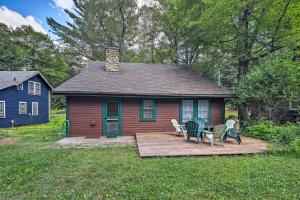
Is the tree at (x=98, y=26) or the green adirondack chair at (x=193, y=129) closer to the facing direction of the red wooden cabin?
the green adirondack chair

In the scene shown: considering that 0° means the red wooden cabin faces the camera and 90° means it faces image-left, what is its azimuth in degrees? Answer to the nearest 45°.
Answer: approximately 0°

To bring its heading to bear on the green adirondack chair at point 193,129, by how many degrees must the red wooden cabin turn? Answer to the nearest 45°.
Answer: approximately 45° to its left

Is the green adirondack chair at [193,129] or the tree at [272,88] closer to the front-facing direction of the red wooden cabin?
the green adirondack chair

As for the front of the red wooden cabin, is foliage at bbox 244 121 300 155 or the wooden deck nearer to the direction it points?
the wooden deck

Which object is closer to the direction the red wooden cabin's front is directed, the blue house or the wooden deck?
the wooden deck

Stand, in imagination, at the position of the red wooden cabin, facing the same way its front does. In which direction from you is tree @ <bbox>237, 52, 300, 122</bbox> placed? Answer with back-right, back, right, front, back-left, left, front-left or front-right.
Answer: left

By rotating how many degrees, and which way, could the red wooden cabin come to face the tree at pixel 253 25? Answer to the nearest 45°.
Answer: approximately 90° to its left

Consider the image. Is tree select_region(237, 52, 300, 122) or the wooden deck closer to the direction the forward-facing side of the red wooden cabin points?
the wooden deck

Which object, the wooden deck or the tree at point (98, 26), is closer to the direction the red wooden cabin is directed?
the wooden deck
